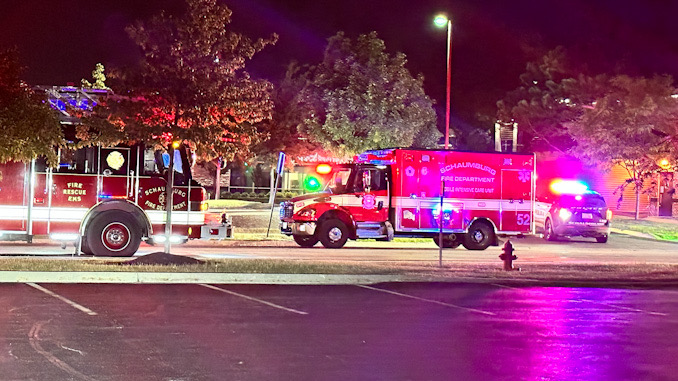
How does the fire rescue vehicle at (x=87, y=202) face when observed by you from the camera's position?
facing to the right of the viewer

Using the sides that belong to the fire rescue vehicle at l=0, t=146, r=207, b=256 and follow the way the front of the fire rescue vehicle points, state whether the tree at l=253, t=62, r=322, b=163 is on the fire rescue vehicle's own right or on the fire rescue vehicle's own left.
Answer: on the fire rescue vehicle's own left

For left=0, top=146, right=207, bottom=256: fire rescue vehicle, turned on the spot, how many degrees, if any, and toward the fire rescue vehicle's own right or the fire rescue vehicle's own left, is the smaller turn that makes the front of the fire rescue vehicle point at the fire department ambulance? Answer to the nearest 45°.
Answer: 0° — it already faces it

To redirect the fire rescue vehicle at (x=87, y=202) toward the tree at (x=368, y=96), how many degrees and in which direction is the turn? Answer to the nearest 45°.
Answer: approximately 45° to its left
